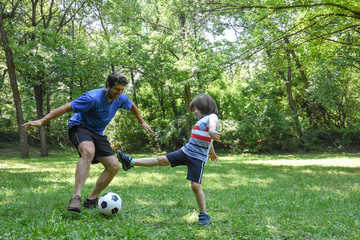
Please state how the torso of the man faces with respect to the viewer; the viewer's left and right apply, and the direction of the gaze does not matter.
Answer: facing the viewer and to the right of the viewer

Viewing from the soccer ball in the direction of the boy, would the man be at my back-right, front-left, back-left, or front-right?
back-left

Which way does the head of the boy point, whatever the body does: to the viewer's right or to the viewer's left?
to the viewer's left

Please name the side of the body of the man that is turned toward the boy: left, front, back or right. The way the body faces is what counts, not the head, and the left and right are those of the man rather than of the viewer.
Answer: front

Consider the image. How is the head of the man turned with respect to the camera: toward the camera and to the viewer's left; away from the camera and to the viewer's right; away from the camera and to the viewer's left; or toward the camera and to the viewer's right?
toward the camera and to the viewer's right
